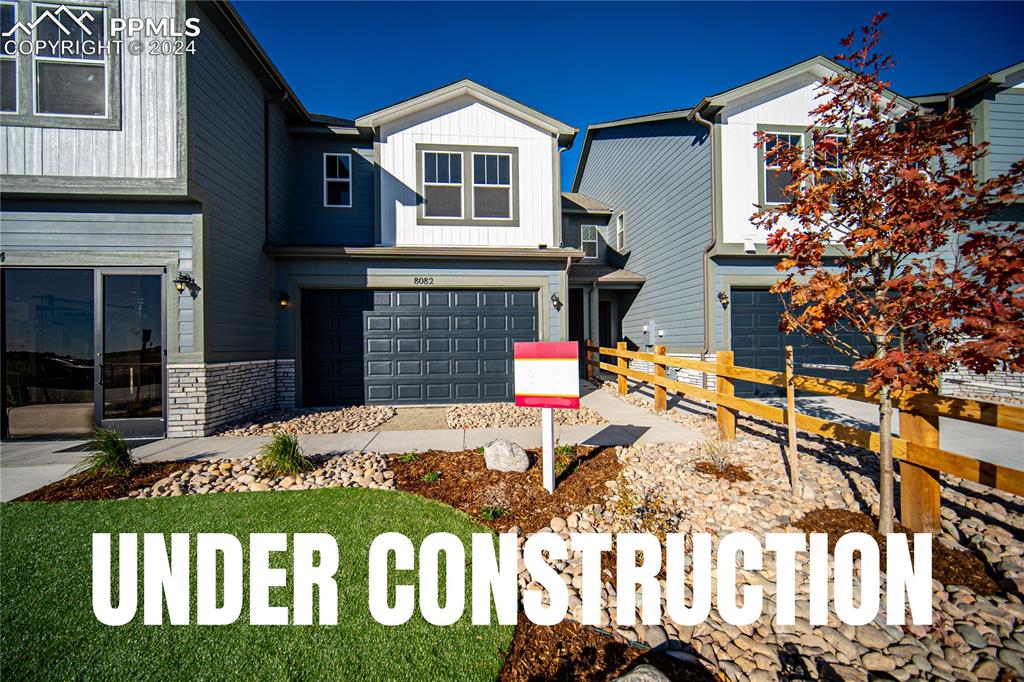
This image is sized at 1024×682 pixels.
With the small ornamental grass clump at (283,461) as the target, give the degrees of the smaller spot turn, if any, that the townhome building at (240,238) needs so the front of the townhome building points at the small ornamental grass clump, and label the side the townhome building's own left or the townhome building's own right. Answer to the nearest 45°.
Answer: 0° — it already faces it

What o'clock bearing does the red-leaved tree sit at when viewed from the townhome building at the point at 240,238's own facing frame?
The red-leaved tree is roughly at 11 o'clock from the townhome building.

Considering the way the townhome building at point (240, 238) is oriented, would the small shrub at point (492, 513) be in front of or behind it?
in front

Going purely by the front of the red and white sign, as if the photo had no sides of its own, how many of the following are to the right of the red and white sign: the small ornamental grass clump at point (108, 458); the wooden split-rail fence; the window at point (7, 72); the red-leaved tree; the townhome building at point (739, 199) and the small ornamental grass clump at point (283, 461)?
3

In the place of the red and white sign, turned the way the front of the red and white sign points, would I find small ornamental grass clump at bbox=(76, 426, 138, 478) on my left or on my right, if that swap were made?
on my right

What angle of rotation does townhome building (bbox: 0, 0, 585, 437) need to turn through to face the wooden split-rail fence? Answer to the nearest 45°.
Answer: approximately 45° to its left

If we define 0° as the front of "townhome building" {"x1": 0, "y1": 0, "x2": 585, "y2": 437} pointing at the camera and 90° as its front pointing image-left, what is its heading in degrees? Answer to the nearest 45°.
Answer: approximately 0°

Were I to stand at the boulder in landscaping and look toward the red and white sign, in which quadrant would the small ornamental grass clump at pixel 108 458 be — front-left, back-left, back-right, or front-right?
back-right

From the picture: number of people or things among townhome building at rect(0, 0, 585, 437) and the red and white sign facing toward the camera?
2

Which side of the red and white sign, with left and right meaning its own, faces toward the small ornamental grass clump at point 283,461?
right
